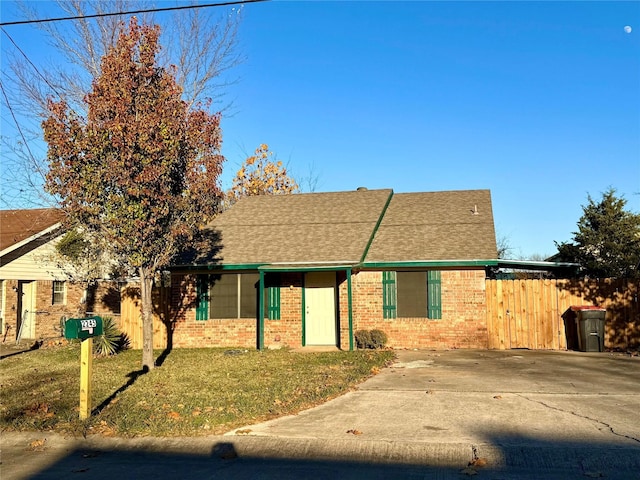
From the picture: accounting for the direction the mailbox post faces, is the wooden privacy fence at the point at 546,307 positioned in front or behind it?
behind

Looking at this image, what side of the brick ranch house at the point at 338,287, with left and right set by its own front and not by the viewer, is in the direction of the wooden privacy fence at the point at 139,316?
right

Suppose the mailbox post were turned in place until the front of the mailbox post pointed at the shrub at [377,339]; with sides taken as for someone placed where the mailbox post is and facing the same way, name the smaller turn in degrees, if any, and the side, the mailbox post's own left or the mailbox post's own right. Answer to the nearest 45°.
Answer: approximately 180°

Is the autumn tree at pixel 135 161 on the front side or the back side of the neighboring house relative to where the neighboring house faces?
on the front side

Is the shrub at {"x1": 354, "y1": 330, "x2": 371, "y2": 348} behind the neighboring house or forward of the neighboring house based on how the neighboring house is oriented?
forward

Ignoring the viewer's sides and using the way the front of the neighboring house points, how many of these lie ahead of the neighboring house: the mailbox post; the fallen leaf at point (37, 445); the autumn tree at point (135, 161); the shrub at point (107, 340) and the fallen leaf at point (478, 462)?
5

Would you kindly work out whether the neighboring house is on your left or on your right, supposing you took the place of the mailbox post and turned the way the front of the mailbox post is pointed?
on your right

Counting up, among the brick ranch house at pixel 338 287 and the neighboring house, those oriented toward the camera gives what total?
2

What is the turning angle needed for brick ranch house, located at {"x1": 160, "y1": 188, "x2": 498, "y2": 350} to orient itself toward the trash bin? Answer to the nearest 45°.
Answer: approximately 90° to its left

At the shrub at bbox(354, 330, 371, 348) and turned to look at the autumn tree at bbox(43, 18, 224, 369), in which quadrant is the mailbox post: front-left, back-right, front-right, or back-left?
front-left

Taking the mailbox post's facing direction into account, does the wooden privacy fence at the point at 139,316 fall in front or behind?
behind

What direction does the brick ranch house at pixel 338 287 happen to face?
toward the camera

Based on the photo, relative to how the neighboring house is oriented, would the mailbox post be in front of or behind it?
in front

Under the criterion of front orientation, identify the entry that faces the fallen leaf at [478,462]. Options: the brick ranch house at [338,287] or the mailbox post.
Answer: the brick ranch house
